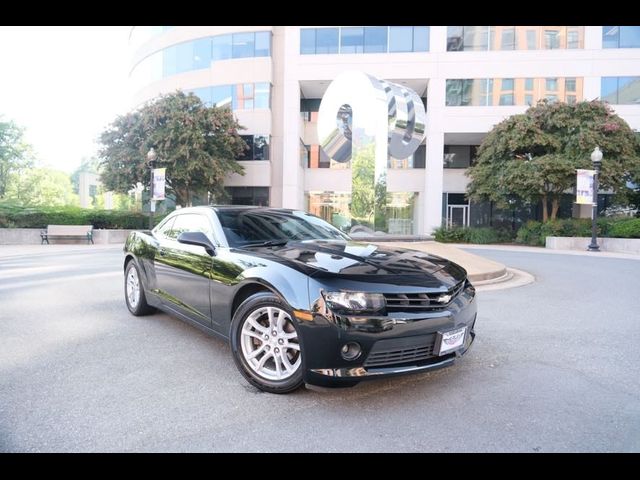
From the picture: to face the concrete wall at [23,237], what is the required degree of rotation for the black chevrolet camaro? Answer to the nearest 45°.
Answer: approximately 180°

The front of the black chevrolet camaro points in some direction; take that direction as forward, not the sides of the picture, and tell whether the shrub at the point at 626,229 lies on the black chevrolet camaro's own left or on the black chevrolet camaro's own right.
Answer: on the black chevrolet camaro's own left

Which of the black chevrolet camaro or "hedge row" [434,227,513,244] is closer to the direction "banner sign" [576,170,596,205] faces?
the black chevrolet camaro

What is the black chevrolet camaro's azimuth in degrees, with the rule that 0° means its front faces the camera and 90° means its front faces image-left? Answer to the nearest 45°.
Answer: approximately 315°

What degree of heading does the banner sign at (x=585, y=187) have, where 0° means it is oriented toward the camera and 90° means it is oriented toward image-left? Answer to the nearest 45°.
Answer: approximately 0°

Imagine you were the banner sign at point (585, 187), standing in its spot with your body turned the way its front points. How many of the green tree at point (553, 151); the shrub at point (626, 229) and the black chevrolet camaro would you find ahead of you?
1

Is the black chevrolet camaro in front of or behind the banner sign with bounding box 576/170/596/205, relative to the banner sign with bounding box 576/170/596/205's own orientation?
in front

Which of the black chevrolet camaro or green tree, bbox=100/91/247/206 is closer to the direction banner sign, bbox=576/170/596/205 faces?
the black chevrolet camaro

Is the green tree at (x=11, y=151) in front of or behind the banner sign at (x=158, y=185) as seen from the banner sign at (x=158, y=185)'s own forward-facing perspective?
behind

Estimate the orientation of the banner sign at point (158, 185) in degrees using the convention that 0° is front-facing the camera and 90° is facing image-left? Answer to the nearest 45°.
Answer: approximately 0°

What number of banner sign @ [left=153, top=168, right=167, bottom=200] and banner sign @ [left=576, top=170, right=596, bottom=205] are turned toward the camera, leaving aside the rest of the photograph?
2

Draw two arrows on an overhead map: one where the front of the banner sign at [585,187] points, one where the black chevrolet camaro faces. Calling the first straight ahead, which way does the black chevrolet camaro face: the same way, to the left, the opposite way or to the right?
to the left
